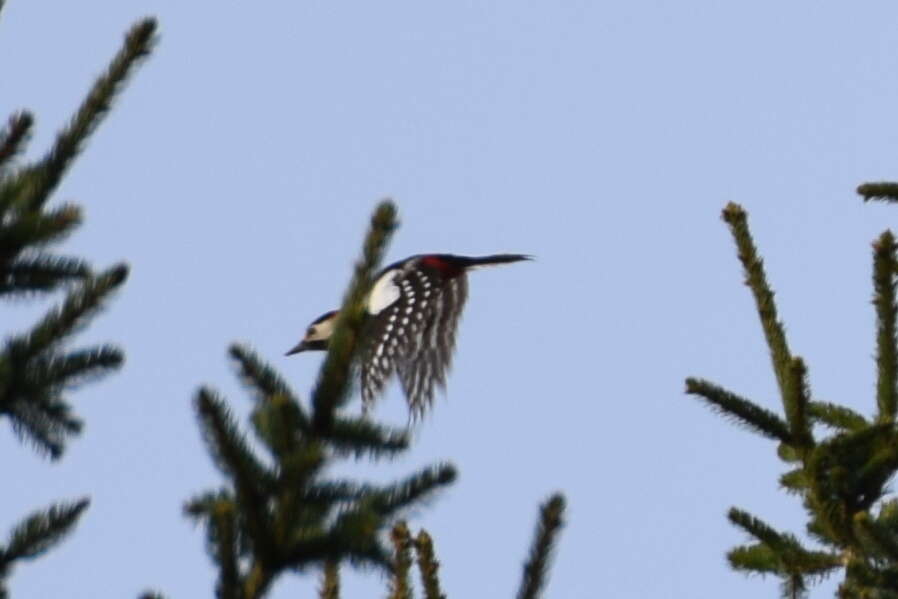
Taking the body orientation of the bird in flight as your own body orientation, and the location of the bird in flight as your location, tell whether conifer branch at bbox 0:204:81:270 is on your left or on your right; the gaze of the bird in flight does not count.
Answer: on your left

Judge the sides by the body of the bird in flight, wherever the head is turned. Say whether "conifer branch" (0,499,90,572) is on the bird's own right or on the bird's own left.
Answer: on the bird's own left

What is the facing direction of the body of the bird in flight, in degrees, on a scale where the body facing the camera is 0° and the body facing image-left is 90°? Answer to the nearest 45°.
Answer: approximately 90°

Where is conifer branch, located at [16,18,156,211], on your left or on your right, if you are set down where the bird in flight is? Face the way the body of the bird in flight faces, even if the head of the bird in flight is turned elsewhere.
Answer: on your left

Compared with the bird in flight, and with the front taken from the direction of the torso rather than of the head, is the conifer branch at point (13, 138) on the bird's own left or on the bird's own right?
on the bird's own left
